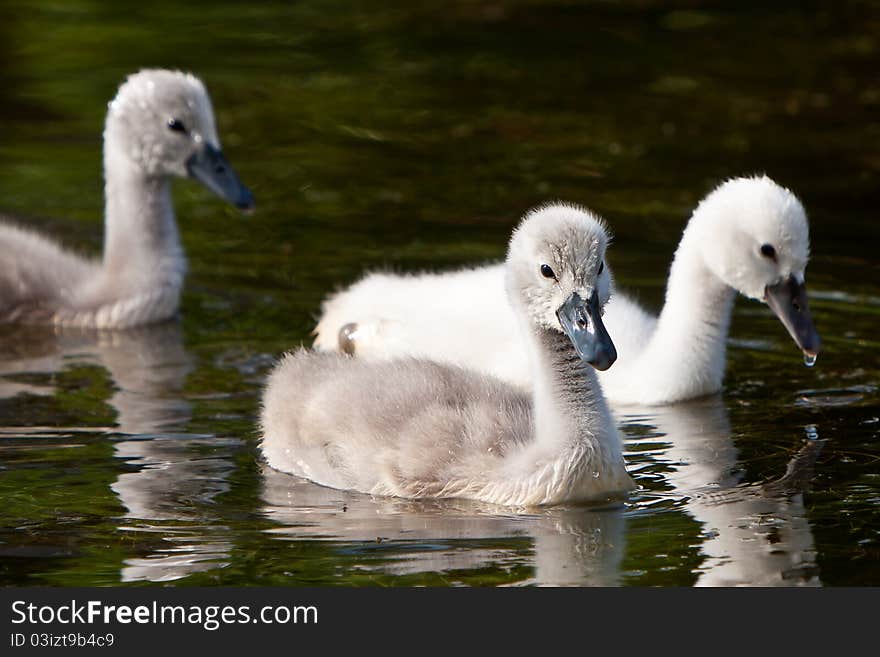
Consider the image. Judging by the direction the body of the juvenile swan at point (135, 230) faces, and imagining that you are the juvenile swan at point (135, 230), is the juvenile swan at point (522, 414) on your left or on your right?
on your right

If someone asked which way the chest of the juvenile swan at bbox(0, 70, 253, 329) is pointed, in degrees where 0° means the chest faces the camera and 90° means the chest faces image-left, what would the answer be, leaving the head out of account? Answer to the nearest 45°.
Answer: approximately 270°

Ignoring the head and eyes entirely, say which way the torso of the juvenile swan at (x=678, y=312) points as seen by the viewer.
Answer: to the viewer's right

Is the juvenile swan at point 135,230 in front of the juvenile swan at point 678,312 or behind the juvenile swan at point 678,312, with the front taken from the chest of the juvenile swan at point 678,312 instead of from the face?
behind

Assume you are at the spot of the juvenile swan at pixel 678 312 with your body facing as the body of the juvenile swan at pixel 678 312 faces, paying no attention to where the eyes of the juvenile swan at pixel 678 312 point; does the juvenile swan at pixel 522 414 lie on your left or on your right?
on your right

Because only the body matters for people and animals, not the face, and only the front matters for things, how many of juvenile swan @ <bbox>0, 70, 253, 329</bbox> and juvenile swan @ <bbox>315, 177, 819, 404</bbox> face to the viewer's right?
2
